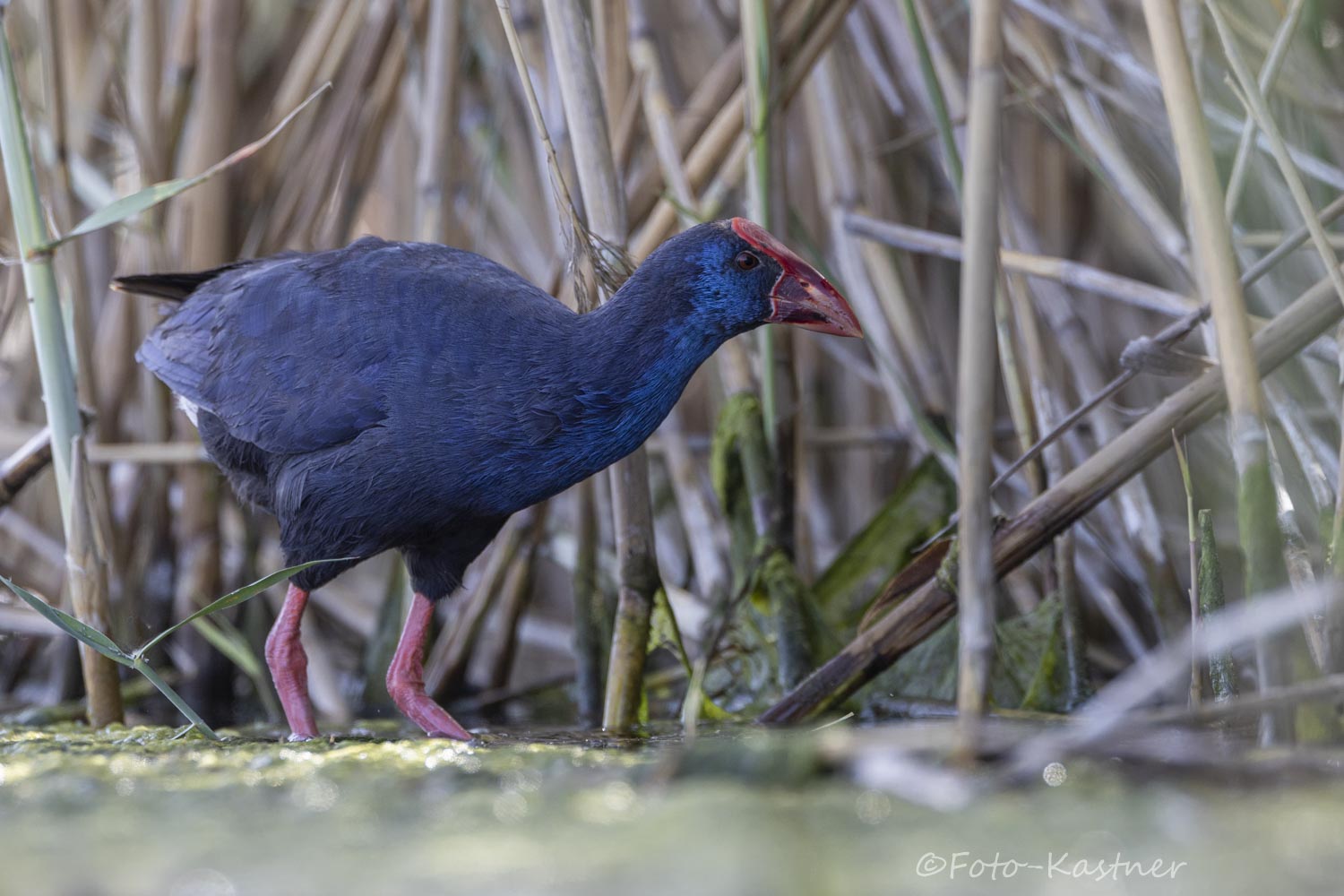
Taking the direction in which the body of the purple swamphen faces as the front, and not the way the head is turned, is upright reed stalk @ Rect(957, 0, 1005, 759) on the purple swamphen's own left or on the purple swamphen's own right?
on the purple swamphen's own right

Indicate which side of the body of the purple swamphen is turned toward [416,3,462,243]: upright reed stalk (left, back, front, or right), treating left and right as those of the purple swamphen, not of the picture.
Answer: left

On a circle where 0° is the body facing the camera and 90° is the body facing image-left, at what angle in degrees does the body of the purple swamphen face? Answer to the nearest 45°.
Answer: approximately 270°

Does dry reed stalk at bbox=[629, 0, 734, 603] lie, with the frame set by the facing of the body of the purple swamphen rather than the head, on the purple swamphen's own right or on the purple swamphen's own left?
on the purple swamphen's own left
